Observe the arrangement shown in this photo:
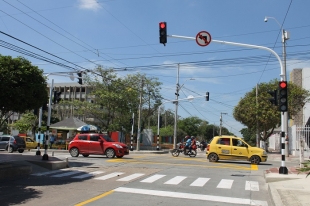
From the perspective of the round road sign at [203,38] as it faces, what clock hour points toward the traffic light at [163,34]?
The traffic light is roughly at 3 o'clock from the round road sign.

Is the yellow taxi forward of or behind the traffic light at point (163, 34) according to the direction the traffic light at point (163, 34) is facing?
behind

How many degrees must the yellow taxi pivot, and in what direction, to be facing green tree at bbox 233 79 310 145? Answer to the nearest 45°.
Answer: approximately 90° to its left

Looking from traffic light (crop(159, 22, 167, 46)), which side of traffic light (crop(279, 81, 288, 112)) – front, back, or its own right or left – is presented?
right

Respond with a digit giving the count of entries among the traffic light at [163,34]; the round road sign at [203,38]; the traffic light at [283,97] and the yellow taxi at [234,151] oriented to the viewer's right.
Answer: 1

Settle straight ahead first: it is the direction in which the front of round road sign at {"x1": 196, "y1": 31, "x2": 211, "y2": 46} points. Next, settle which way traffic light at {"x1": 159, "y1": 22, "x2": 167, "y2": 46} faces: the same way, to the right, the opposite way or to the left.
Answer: the same way

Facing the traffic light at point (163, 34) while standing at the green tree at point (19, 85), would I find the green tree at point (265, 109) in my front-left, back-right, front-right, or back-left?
front-left

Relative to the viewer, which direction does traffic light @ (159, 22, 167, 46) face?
toward the camera

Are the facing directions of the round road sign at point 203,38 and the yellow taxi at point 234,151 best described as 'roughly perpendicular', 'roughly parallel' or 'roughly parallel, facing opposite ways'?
roughly perpendicular

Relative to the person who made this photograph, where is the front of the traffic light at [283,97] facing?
facing the viewer

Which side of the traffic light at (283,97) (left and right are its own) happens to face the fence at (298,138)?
back

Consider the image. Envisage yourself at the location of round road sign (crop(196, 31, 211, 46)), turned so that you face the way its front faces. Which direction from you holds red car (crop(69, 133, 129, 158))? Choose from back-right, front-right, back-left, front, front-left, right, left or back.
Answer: back-right

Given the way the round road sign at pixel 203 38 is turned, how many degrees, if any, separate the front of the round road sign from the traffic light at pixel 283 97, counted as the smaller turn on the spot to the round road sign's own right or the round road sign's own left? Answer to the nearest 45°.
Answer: approximately 90° to the round road sign's own left

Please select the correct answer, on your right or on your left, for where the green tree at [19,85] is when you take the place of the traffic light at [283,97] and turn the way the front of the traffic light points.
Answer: on your right

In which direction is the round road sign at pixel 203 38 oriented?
toward the camera

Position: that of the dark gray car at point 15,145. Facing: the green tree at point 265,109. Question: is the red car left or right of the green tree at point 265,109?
right

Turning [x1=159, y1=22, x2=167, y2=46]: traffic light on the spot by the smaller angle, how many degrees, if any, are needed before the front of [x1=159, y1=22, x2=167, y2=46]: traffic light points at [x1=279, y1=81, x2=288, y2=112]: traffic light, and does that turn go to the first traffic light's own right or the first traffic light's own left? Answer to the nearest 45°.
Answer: approximately 90° to the first traffic light's own left
